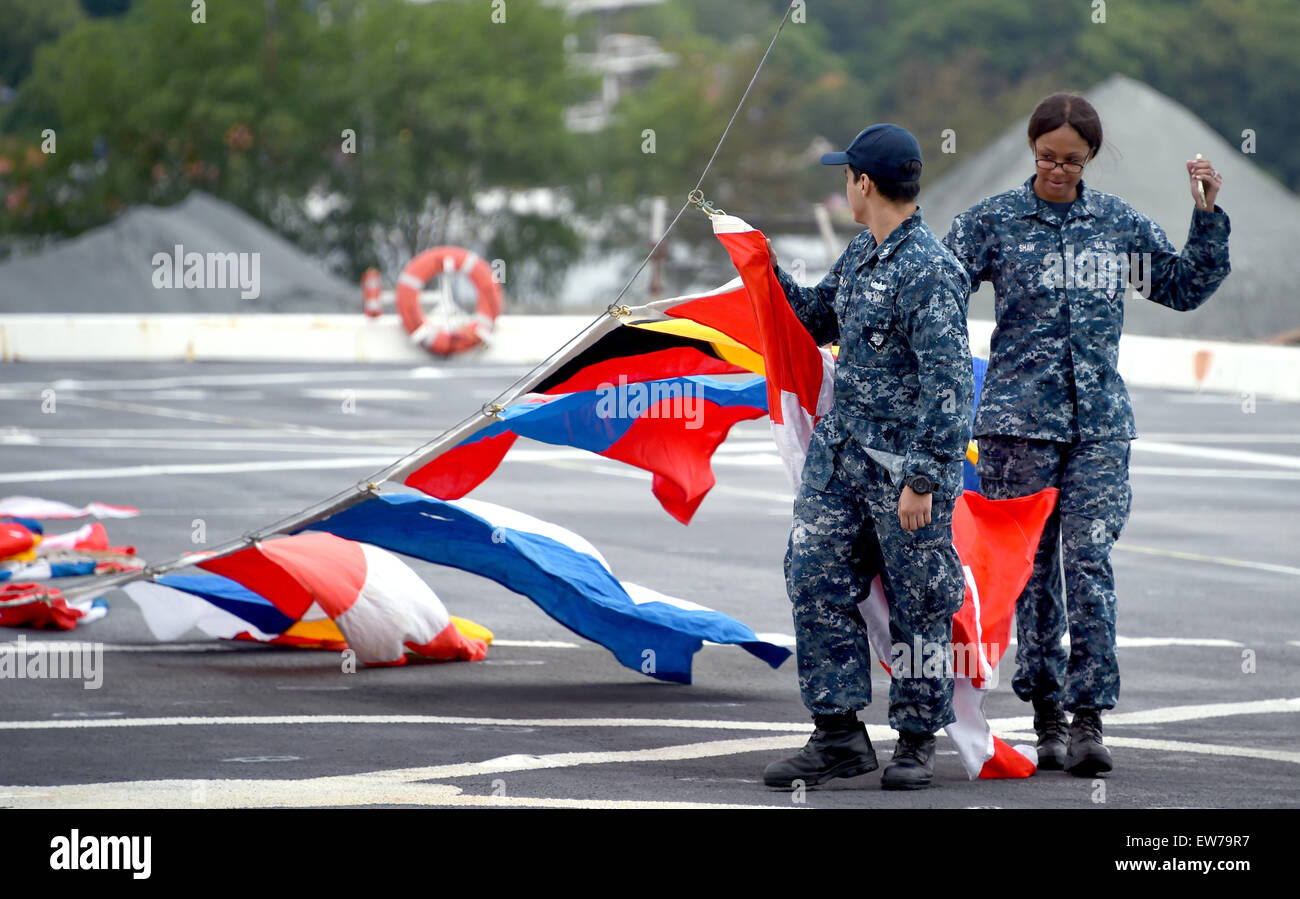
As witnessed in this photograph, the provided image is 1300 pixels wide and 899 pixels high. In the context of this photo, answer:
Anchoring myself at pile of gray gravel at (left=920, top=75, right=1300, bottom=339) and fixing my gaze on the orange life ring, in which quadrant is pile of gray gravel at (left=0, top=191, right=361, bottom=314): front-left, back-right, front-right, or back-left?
front-right

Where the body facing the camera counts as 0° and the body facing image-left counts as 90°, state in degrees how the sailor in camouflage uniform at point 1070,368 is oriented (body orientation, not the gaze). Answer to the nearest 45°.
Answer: approximately 0°

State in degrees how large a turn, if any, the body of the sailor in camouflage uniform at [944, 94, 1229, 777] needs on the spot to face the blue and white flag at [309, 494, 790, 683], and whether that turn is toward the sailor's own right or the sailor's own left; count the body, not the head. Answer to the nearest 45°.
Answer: approximately 135° to the sailor's own right

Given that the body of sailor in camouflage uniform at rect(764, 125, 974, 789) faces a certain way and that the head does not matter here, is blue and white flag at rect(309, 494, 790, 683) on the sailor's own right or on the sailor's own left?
on the sailor's own right

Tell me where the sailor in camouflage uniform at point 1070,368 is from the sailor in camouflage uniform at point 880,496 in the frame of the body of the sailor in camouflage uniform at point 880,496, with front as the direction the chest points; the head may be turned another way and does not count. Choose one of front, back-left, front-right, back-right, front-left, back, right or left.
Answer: back

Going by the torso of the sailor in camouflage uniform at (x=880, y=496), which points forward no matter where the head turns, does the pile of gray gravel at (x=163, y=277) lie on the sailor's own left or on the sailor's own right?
on the sailor's own right

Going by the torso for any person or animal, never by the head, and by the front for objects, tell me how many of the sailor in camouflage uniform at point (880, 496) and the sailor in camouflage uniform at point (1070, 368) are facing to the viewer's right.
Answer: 0

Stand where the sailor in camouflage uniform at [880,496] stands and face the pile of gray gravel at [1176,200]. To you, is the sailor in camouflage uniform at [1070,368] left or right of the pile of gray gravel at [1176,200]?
right

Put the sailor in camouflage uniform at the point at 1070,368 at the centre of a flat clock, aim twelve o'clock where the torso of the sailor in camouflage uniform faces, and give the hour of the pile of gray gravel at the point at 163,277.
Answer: The pile of gray gravel is roughly at 5 o'clock from the sailor in camouflage uniform.

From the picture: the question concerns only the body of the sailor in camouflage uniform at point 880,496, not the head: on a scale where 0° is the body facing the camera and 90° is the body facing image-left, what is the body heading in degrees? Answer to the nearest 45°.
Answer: approximately 45°
